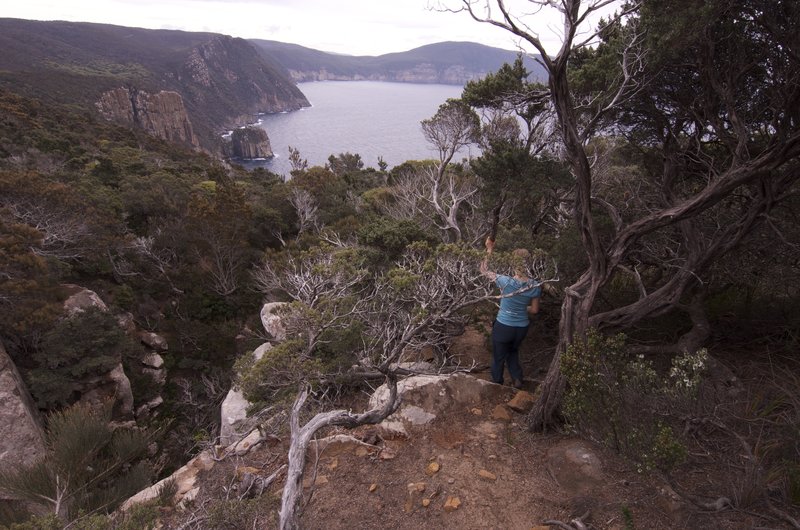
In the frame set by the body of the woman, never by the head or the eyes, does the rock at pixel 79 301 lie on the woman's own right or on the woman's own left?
on the woman's own left

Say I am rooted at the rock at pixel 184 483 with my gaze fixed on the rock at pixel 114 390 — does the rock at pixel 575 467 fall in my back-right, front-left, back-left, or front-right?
back-right

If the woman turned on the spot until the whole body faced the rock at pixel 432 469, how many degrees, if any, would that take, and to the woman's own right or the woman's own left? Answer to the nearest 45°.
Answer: approximately 180°

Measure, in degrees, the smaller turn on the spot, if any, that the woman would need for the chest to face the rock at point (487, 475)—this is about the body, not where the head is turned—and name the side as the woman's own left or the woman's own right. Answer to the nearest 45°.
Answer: approximately 180°

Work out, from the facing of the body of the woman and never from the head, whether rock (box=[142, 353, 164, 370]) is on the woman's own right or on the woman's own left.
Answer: on the woman's own left

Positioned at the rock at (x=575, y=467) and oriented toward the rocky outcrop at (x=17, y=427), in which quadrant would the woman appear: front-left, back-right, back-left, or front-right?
front-right

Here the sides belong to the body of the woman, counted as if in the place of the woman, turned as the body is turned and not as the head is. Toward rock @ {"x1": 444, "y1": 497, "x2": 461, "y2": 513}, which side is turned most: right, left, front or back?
back

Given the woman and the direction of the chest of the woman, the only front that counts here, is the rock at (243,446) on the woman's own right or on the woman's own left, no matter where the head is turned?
on the woman's own left

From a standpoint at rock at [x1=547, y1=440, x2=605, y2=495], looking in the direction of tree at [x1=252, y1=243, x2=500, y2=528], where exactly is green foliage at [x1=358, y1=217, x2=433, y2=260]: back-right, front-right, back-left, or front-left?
front-right

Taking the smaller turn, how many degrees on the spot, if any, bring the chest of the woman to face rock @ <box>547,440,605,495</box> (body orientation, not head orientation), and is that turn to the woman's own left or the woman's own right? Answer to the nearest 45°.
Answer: approximately 135° to the woman's own right

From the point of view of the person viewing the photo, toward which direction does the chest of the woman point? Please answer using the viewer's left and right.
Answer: facing away from the viewer
